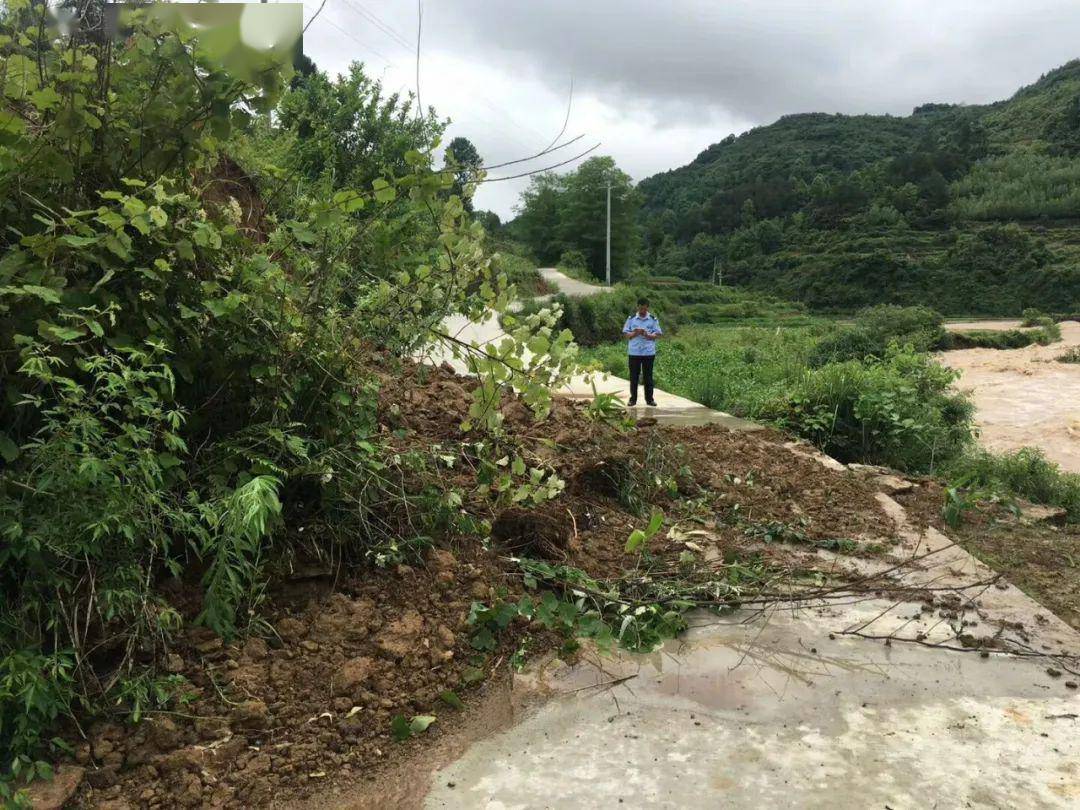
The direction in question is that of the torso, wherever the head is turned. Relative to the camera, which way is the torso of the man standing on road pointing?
toward the camera

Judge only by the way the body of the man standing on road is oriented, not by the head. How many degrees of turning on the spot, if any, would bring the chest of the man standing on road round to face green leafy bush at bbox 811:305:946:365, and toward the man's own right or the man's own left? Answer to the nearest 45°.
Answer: approximately 135° to the man's own left

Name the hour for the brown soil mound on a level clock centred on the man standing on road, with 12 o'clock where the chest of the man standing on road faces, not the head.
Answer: The brown soil mound is roughly at 12 o'clock from the man standing on road.

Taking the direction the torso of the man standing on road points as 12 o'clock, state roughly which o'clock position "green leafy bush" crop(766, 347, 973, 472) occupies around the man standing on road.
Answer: The green leafy bush is roughly at 10 o'clock from the man standing on road.

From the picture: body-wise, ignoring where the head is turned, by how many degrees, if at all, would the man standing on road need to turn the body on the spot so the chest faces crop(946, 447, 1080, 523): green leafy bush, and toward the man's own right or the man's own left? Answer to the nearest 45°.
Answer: approximately 45° to the man's own left

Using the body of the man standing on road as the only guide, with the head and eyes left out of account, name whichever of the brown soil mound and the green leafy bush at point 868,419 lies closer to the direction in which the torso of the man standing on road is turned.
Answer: the brown soil mound

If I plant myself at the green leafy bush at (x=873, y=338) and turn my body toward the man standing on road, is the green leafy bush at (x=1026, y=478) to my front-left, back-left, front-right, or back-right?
front-left
